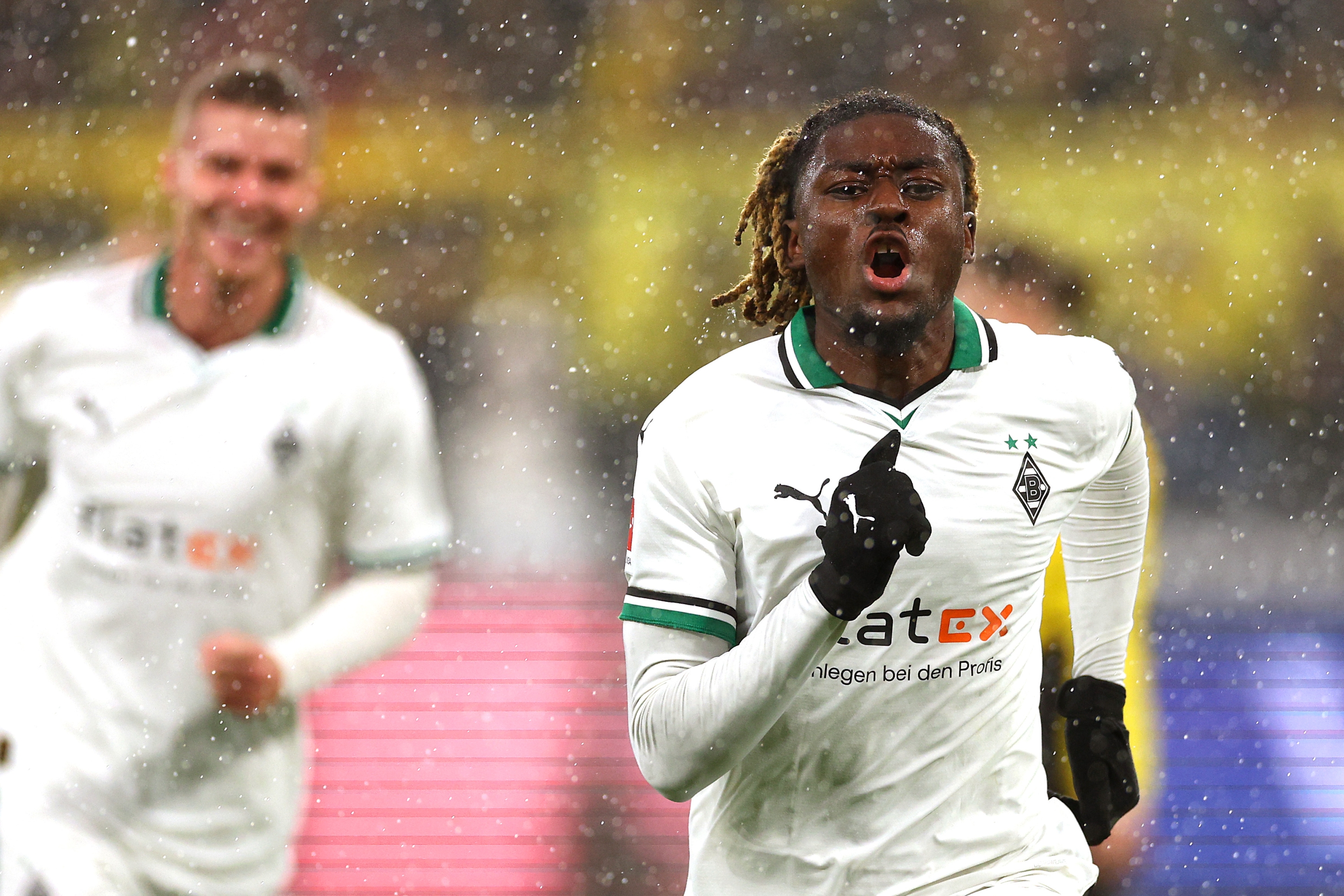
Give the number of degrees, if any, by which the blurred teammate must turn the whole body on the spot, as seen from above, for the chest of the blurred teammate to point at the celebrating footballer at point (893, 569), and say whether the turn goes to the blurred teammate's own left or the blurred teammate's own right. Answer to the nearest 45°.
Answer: approximately 45° to the blurred teammate's own left

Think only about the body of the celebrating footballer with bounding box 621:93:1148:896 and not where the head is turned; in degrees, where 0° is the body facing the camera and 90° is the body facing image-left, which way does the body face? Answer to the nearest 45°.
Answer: approximately 0°

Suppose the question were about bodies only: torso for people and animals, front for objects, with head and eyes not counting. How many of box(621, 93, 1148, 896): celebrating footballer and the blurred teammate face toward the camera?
2

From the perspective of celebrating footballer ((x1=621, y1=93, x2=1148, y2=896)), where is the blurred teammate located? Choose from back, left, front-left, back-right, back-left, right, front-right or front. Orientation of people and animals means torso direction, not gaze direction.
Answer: back-right
